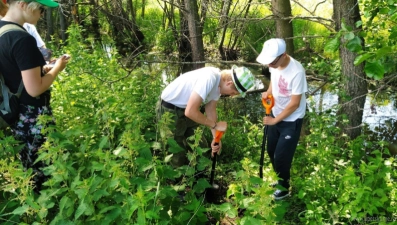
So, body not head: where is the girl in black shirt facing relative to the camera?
to the viewer's right

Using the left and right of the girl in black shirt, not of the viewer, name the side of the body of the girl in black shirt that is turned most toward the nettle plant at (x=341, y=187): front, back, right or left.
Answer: front

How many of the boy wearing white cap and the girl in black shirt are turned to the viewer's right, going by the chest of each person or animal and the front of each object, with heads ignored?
1

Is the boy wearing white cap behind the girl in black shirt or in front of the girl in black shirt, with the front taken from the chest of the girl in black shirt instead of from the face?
in front

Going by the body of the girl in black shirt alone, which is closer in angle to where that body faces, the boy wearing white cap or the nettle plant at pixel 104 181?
the boy wearing white cap

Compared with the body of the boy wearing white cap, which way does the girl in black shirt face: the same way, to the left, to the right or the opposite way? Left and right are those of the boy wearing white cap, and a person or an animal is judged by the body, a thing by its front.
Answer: the opposite way

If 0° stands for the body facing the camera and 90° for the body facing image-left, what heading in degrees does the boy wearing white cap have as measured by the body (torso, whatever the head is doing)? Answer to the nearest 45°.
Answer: approximately 45°

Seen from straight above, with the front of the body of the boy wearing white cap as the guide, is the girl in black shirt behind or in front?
in front

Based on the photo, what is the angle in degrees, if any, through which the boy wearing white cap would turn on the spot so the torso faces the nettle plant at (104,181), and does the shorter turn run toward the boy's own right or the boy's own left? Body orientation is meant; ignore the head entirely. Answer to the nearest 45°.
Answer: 0° — they already face it

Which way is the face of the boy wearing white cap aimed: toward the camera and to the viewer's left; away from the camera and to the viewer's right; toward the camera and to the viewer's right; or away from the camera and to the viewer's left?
toward the camera and to the viewer's left
